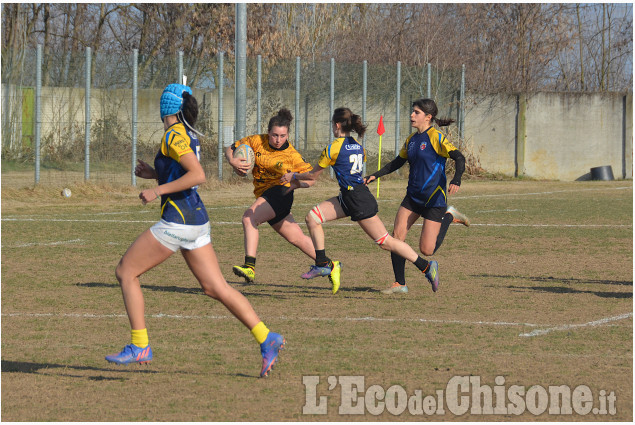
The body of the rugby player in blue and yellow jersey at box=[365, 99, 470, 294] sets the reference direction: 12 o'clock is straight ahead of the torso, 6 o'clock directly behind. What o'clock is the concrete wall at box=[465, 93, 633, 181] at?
The concrete wall is roughly at 5 o'clock from the rugby player in blue and yellow jersey.

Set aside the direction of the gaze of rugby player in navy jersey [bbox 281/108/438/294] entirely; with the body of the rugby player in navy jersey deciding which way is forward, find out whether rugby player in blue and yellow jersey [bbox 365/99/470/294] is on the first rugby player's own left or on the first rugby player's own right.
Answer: on the first rugby player's own right

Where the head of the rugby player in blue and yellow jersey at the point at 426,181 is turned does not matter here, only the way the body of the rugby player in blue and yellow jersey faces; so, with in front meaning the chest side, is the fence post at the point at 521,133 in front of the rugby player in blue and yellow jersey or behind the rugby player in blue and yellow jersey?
behind

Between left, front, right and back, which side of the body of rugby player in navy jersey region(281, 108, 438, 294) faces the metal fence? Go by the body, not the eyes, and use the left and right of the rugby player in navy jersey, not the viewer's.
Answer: front

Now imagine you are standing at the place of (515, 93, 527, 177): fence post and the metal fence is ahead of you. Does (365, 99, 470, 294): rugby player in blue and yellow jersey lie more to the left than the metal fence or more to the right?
left

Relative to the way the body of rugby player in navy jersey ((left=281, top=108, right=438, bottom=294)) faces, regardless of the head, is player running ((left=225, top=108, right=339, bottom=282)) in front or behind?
in front

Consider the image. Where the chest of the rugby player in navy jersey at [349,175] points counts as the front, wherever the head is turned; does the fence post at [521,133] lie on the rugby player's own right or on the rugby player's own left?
on the rugby player's own right

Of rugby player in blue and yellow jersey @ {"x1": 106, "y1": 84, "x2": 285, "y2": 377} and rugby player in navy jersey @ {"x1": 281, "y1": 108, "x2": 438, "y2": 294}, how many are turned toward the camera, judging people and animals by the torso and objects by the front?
0

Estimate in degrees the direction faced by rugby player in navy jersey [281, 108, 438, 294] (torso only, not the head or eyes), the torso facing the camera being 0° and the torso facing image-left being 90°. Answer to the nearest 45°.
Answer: approximately 135°

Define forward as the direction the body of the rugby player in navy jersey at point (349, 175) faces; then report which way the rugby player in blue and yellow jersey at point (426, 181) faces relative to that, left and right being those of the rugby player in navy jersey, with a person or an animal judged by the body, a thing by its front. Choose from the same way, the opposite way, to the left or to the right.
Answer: to the left
